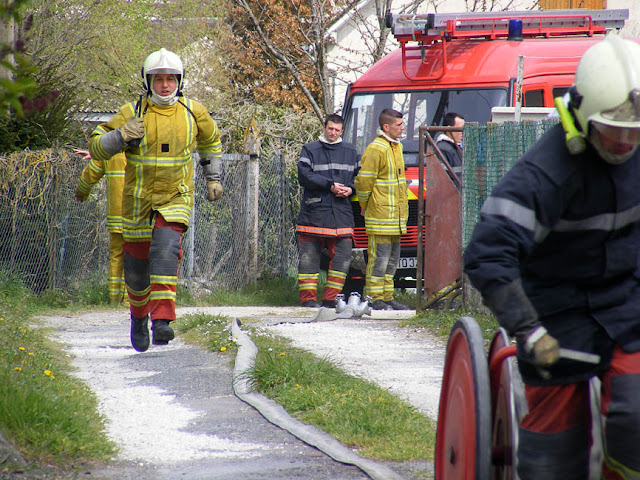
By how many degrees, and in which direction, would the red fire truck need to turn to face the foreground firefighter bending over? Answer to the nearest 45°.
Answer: approximately 45° to its left

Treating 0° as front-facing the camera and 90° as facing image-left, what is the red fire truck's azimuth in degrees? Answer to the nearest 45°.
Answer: approximately 45°

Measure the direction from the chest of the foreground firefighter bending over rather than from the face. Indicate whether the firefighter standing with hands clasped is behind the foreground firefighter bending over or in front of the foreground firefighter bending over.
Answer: behind

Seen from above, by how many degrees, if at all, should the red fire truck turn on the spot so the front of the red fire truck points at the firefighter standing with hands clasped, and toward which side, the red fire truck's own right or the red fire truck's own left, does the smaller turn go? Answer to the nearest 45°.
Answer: approximately 45° to the red fire truck's own right

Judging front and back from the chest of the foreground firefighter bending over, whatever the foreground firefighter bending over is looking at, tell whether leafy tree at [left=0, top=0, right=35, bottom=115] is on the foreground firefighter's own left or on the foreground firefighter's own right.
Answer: on the foreground firefighter's own right
